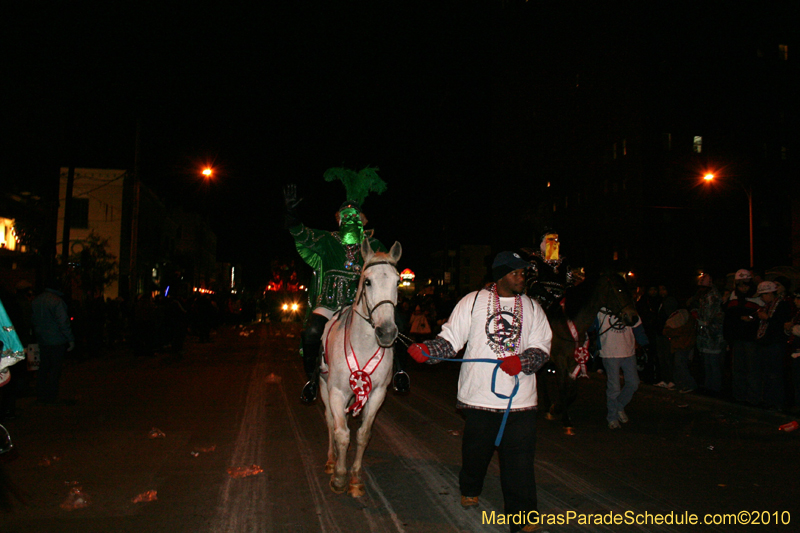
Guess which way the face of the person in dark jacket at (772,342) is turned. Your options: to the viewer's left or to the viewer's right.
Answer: to the viewer's left

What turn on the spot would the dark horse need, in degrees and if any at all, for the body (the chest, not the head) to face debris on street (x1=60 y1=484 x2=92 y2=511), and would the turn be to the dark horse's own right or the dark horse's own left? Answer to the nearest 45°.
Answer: approximately 90° to the dark horse's own right

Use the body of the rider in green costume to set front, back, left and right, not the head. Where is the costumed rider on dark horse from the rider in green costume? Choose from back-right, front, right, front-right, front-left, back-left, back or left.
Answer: back-left

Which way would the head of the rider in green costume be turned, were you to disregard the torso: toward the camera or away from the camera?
toward the camera

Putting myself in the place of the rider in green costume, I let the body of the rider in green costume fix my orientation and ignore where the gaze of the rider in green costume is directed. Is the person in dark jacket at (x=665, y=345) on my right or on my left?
on my left

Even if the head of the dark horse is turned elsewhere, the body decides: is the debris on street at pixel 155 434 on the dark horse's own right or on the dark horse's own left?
on the dark horse's own right

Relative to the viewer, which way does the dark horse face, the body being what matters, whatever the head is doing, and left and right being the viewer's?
facing the viewer and to the right of the viewer

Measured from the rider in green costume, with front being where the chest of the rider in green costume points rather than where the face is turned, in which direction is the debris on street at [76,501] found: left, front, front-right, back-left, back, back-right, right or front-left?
front-right

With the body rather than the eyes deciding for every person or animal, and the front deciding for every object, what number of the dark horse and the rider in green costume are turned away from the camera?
0

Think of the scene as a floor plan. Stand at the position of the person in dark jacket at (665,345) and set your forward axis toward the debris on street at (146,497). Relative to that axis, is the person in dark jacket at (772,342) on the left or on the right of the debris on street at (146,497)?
left

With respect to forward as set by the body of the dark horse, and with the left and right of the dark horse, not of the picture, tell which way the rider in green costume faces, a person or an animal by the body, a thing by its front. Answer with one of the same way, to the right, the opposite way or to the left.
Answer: the same way

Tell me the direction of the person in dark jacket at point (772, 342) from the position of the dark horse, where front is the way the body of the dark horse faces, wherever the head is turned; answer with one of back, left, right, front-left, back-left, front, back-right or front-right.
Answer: left

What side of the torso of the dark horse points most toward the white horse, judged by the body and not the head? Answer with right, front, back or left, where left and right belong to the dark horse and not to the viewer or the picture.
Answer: right

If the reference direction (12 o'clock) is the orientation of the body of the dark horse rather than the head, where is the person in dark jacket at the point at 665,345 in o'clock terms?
The person in dark jacket is roughly at 8 o'clock from the dark horse.

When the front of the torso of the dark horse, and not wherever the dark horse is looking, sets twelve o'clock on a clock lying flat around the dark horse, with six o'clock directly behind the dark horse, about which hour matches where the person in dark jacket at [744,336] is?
The person in dark jacket is roughly at 9 o'clock from the dark horse.

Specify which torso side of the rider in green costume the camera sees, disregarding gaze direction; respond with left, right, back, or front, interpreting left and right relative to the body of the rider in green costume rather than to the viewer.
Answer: front
